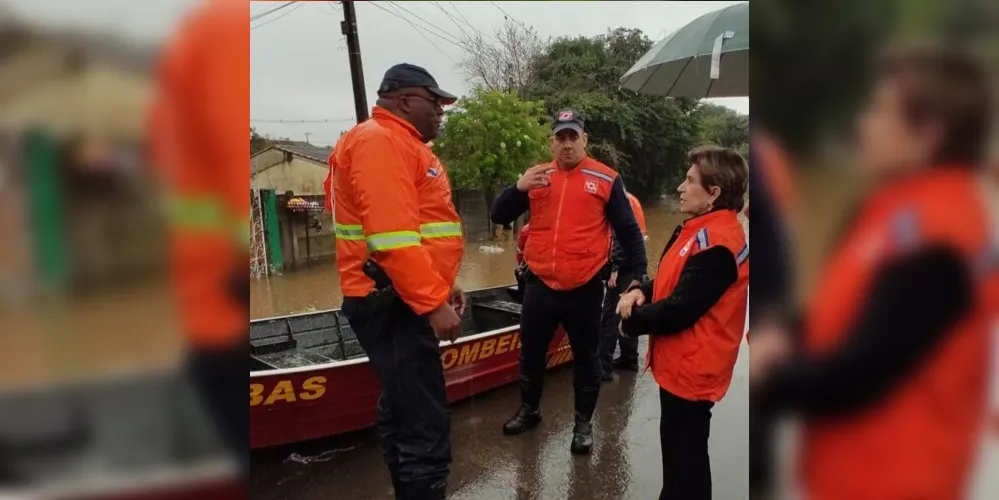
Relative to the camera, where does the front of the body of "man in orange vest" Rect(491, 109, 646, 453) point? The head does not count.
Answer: toward the camera

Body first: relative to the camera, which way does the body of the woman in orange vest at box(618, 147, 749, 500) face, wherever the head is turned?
to the viewer's left

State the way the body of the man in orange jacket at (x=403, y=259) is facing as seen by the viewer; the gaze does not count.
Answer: to the viewer's right
